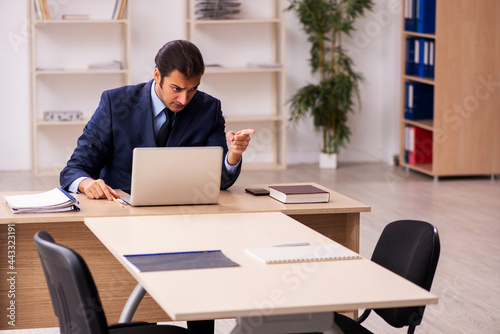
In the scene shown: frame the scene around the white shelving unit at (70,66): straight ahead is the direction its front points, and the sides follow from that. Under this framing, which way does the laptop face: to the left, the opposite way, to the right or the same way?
the opposite way

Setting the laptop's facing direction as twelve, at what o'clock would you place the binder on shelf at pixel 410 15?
The binder on shelf is roughly at 1 o'clock from the laptop.

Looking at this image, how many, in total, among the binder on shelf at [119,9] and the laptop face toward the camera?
1

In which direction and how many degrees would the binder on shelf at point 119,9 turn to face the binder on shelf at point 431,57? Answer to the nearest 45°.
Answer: approximately 90° to its left

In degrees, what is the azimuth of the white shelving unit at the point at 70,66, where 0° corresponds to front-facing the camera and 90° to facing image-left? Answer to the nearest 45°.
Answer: approximately 0°

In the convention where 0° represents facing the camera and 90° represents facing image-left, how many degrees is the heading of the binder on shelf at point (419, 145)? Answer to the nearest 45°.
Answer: approximately 45°

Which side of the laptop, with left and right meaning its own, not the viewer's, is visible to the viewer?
back

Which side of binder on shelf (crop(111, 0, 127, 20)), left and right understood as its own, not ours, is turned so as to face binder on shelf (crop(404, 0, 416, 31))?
left

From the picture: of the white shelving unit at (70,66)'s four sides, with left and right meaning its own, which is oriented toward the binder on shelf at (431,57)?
left

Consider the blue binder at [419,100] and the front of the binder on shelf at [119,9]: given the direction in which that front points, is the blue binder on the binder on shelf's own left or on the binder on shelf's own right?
on the binder on shelf's own left

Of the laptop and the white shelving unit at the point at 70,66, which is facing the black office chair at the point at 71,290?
the white shelving unit

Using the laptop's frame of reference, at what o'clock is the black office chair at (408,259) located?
The black office chair is roughly at 4 o'clock from the laptop.

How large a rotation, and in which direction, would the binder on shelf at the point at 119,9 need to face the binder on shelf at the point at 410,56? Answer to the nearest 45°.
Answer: approximately 90° to its left

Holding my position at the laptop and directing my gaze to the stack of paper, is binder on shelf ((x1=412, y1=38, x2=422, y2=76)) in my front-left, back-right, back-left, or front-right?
back-right
